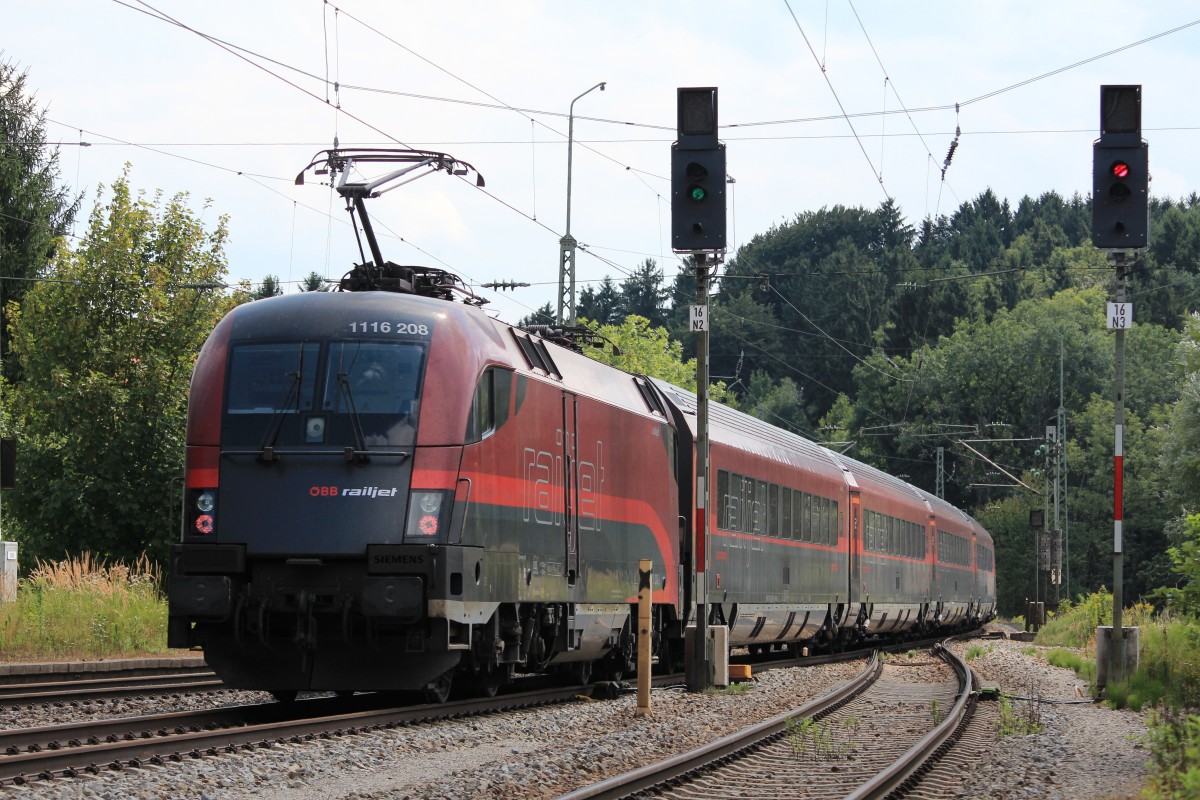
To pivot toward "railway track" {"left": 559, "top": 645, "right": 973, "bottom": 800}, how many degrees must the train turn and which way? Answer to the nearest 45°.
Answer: approximately 45° to its left

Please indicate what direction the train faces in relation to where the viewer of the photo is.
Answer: facing the viewer and to the left of the viewer

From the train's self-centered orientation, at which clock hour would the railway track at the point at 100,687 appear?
The railway track is roughly at 1 o'clock from the train.

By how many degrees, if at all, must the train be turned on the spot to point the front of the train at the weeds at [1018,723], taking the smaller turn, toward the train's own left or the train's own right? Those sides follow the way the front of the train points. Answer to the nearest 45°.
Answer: approximately 45° to the train's own left
